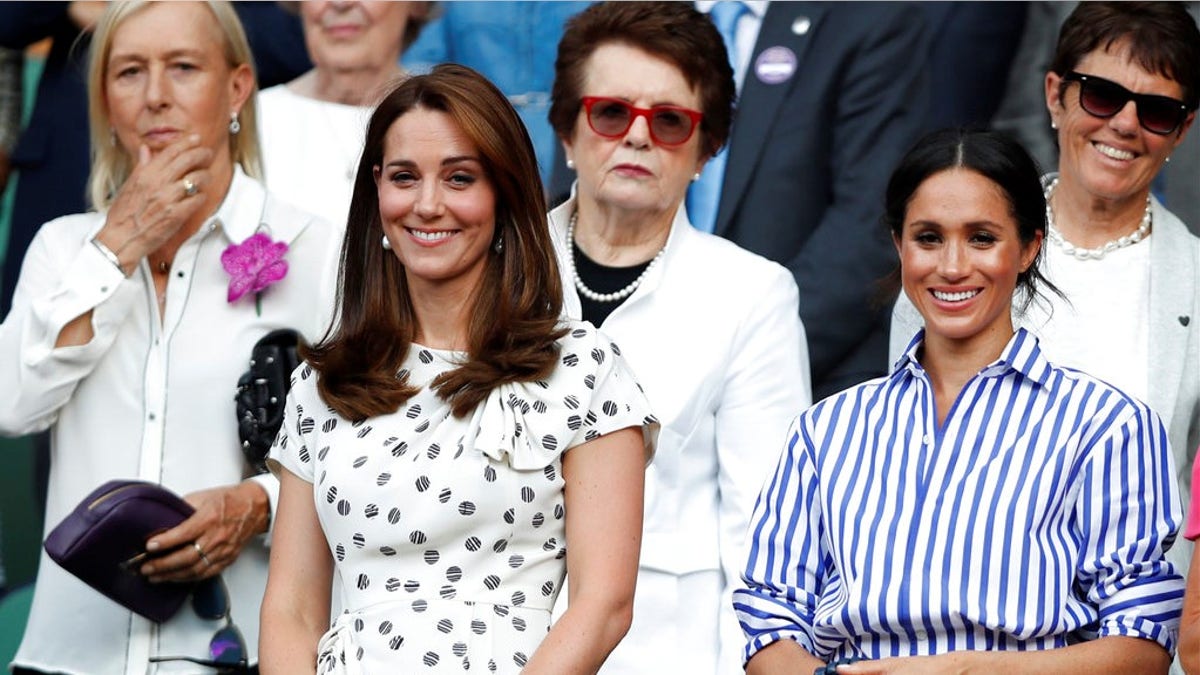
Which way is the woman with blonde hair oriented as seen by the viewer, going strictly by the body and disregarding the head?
toward the camera

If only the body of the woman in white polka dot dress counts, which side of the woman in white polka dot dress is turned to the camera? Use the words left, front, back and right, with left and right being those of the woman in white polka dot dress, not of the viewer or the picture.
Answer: front

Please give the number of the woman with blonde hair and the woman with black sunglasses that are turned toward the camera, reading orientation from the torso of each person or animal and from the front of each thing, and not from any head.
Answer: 2

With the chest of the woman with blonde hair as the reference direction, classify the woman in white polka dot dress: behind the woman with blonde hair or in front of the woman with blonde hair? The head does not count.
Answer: in front

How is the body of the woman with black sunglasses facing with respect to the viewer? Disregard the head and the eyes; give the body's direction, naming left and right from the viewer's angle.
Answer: facing the viewer

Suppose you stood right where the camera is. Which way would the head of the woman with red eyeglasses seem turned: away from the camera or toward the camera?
toward the camera

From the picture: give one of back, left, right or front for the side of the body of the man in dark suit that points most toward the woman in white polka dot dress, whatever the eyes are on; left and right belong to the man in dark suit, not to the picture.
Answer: front

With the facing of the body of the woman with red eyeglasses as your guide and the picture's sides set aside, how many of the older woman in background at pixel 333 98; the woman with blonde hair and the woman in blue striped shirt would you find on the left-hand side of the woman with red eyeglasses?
1

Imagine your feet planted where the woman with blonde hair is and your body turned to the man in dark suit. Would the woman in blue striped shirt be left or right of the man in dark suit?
right

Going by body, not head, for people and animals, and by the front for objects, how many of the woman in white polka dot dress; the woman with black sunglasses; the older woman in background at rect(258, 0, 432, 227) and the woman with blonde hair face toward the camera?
4

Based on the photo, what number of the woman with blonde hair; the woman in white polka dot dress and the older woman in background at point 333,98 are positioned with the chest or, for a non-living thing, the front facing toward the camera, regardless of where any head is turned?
3

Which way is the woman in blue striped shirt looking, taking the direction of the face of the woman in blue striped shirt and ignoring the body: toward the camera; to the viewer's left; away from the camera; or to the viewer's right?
toward the camera

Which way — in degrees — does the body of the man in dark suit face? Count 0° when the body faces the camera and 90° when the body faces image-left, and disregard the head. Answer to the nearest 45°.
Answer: approximately 45°

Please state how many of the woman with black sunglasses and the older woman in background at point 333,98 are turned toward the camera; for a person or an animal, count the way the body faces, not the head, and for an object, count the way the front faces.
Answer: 2

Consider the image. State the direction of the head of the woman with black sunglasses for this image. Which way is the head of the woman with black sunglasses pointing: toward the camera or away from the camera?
toward the camera

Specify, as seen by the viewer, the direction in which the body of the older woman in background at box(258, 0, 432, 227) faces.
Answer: toward the camera
